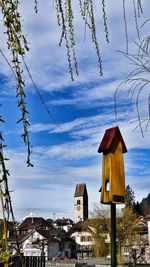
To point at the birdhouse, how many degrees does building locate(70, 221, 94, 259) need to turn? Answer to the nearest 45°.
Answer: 0° — it already faces it

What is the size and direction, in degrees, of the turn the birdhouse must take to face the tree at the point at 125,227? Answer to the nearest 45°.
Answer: approximately 135° to its right

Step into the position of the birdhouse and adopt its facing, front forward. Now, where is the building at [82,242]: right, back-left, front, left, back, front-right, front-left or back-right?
back-right

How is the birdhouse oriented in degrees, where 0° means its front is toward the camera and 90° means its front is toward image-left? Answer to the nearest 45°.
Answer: approximately 45°

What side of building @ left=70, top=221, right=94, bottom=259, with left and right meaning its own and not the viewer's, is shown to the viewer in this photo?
front

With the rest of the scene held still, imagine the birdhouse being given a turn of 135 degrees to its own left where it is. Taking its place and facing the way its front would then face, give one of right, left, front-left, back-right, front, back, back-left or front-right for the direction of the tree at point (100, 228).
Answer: left

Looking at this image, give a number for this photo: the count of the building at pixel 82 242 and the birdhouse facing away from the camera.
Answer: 0
